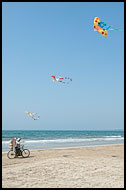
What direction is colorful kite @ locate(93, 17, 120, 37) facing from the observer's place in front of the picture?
facing to the left of the viewer
